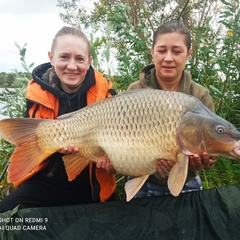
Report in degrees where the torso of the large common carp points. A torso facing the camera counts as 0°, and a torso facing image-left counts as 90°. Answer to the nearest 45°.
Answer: approximately 270°

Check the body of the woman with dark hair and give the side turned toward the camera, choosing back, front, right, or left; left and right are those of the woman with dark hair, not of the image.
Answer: front
